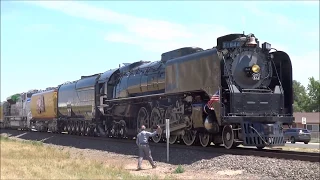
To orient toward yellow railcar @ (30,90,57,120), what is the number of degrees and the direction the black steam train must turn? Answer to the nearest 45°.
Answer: approximately 180°
